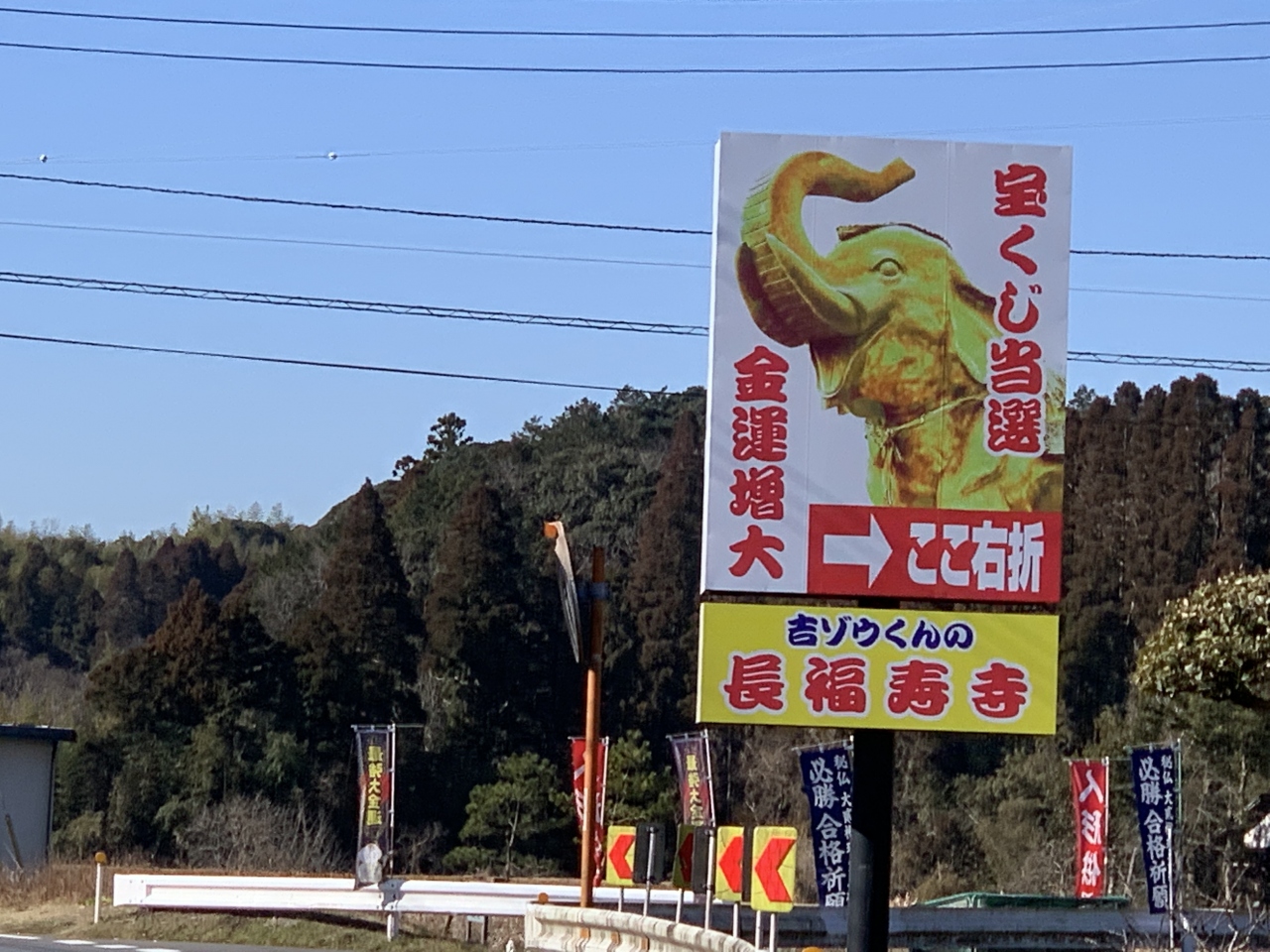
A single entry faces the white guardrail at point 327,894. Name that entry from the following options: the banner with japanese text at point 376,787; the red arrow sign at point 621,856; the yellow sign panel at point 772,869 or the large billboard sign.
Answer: the banner with japanese text

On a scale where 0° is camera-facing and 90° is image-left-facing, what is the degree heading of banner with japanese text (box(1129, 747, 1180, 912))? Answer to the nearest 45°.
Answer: approximately 0°

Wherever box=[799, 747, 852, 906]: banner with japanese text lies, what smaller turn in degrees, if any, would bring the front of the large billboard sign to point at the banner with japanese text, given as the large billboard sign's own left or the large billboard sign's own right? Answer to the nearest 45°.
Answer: approximately 180°
